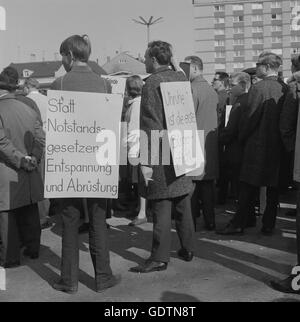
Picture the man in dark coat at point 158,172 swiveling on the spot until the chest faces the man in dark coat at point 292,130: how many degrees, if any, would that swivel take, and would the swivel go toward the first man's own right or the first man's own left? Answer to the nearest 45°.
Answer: approximately 135° to the first man's own right

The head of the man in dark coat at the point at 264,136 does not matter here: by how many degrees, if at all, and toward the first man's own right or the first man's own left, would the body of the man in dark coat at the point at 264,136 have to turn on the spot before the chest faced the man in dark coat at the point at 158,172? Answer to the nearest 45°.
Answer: approximately 90° to the first man's own left

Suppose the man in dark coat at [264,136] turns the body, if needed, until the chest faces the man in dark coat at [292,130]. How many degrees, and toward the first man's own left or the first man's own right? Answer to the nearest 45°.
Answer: approximately 135° to the first man's own left

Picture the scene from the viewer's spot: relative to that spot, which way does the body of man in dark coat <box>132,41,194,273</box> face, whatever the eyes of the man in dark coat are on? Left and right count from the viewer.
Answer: facing away from the viewer and to the left of the viewer

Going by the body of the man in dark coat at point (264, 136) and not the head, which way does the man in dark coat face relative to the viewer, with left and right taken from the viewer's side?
facing away from the viewer and to the left of the viewer

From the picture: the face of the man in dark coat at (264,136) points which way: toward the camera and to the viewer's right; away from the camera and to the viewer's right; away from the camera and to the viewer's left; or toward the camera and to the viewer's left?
away from the camera and to the viewer's left

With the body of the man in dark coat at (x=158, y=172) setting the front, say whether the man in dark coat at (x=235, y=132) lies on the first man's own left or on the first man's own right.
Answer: on the first man's own right

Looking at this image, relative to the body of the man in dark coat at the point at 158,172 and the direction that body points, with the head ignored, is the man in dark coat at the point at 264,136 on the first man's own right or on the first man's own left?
on the first man's own right
